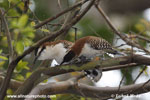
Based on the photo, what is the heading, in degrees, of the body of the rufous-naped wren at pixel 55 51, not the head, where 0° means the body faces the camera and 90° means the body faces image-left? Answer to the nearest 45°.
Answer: approximately 90°

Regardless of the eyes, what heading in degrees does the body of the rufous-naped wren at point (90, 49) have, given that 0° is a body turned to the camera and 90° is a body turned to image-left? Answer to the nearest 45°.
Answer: approximately 90°

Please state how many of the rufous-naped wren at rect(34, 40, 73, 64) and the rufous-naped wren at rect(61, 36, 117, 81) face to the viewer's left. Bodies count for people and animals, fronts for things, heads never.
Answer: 2

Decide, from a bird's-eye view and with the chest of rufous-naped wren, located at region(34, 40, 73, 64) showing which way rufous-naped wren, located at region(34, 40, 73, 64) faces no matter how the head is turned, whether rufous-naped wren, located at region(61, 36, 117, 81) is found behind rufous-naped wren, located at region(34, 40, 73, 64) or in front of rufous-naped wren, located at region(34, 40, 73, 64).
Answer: behind
